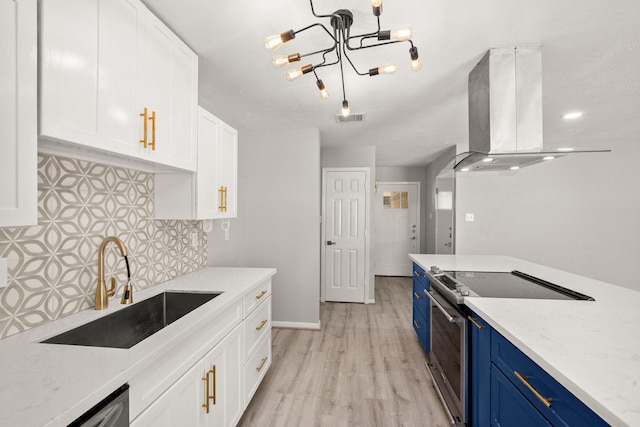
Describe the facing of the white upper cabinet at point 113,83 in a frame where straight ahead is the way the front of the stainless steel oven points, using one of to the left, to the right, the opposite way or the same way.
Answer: the opposite way

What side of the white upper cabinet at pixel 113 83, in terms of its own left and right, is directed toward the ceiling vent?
left

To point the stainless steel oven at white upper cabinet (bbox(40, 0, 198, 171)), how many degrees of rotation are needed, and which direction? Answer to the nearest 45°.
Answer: approximately 45° to its left

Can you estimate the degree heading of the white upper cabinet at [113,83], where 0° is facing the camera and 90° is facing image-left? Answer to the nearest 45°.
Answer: approximately 315°

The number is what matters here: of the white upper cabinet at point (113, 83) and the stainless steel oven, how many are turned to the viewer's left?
1

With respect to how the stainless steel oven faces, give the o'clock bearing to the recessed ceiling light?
The recessed ceiling light is roughly at 4 o'clock from the stainless steel oven.

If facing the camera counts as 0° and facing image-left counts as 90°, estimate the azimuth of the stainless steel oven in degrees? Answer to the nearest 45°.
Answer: approximately 90°

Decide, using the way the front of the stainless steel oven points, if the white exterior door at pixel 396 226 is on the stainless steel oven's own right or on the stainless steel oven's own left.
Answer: on the stainless steel oven's own right

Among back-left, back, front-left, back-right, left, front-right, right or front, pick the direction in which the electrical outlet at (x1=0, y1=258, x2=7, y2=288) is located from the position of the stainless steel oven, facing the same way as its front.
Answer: front-left
